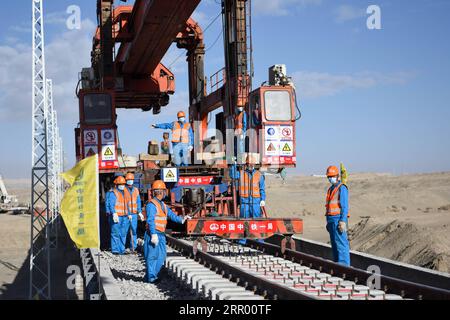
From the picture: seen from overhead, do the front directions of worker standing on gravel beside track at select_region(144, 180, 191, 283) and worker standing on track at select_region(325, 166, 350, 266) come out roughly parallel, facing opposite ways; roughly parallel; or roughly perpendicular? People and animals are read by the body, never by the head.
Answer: roughly perpendicular

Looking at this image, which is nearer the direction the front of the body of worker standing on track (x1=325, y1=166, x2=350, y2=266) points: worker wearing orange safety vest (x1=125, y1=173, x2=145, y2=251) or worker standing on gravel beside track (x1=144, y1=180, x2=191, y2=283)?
the worker standing on gravel beside track

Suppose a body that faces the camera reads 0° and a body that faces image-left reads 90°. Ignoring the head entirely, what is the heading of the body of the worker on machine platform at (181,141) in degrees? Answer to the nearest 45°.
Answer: approximately 0°

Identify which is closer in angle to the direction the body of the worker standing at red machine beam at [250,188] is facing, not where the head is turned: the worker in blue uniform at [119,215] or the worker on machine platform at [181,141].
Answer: the worker in blue uniform

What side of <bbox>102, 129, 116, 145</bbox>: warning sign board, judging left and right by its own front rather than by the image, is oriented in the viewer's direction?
front

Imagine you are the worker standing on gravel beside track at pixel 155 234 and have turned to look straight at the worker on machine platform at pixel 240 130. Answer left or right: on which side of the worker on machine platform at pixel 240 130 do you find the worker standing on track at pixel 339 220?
right

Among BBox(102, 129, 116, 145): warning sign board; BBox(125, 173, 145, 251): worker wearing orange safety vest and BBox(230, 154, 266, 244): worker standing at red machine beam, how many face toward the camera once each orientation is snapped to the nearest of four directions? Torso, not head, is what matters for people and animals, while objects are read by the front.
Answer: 3

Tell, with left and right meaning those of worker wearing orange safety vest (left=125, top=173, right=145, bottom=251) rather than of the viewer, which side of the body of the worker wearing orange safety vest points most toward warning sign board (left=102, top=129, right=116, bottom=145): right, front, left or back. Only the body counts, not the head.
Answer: back

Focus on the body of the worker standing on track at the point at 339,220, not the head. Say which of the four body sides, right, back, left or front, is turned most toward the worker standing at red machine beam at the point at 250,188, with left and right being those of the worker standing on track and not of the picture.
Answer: right

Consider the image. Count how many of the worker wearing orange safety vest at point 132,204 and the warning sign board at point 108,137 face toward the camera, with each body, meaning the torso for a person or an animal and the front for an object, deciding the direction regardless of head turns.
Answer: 2

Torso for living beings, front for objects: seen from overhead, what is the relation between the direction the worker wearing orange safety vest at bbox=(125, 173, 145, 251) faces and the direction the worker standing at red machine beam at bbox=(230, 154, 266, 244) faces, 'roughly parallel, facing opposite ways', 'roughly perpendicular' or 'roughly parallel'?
roughly parallel

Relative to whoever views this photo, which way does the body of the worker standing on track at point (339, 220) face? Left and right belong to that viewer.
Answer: facing the viewer and to the left of the viewer
